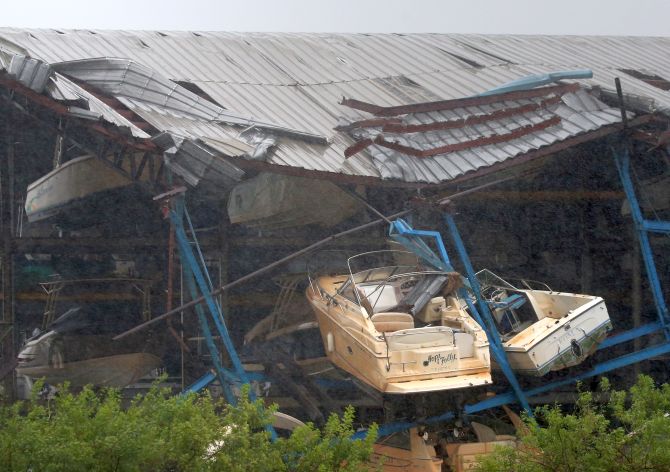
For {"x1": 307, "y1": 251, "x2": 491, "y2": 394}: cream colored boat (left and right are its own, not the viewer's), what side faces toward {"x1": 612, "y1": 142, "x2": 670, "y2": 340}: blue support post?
right

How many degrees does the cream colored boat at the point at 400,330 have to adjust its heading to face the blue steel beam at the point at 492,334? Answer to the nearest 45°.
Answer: approximately 90° to its right

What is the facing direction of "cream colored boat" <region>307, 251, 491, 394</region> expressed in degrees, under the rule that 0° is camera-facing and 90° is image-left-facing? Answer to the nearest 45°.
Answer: approximately 135°

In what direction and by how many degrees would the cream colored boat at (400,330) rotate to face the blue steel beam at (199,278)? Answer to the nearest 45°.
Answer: approximately 45° to its left
